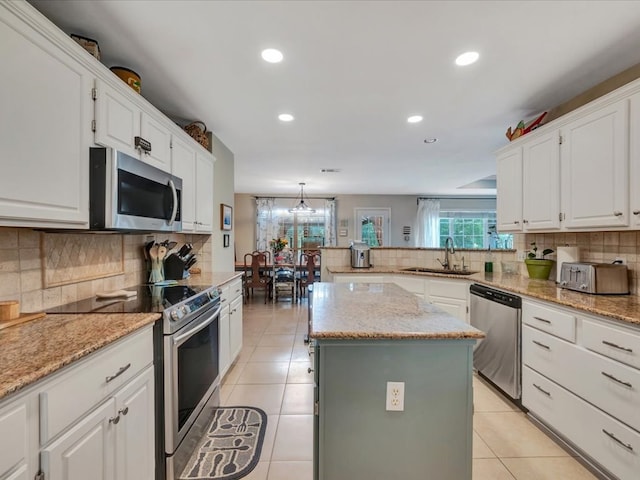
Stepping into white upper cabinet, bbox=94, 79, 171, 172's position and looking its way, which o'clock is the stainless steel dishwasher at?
The stainless steel dishwasher is roughly at 11 o'clock from the white upper cabinet.

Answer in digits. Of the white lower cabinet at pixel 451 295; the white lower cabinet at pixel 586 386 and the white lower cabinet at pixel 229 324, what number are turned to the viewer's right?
1

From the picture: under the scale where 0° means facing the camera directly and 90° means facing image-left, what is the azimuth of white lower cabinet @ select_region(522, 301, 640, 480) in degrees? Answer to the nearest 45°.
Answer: approximately 45°

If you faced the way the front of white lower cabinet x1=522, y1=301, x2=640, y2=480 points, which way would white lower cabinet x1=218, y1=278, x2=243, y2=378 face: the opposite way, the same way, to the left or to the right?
the opposite way

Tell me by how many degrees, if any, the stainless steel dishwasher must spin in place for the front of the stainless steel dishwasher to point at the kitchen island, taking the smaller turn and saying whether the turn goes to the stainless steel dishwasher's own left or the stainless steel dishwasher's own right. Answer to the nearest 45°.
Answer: approximately 45° to the stainless steel dishwasher's own left

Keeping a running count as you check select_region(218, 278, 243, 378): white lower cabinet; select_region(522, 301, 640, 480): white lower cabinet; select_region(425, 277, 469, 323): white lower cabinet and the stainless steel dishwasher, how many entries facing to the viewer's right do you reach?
1

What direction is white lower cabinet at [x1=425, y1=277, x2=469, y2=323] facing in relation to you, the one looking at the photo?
facing the viewer and to the left of the viewer

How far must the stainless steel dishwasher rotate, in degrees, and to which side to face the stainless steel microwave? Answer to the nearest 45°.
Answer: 0° — it already faces it

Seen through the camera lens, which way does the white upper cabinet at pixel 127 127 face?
facing the viewer and to the right of the viewer

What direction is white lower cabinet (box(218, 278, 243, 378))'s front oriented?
to the viewer's right

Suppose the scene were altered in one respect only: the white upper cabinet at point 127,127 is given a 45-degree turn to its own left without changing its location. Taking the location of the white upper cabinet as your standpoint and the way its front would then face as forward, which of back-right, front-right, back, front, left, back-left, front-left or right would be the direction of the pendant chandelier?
front-left

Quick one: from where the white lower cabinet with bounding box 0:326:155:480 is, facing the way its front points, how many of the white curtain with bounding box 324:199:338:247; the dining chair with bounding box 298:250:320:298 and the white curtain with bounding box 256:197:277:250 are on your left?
3

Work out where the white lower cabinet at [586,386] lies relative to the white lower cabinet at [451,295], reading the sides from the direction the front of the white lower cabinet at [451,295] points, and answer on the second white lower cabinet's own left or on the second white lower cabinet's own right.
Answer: on the second white lower cabinet's own left

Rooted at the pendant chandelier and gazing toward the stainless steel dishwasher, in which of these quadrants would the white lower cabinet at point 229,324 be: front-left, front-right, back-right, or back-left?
front-right

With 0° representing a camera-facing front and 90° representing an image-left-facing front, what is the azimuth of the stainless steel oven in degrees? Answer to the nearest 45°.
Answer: approximately 315°

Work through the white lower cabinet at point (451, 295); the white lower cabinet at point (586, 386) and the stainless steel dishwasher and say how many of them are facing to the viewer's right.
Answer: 0

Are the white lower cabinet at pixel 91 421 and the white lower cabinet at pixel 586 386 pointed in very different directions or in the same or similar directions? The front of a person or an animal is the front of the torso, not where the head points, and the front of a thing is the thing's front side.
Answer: very different directions

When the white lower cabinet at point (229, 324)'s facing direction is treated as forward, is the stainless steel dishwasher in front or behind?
in front

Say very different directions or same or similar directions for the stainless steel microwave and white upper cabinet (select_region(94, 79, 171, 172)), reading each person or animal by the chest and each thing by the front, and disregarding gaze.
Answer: same or similar directions
